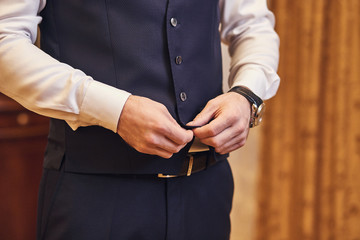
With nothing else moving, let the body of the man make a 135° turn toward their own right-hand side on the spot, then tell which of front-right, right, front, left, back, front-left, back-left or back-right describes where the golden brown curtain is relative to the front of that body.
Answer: back-right

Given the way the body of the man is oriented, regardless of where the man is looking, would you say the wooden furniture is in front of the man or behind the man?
behind

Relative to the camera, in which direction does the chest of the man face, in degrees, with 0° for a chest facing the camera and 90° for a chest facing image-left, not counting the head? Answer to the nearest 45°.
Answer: approximately 315°
